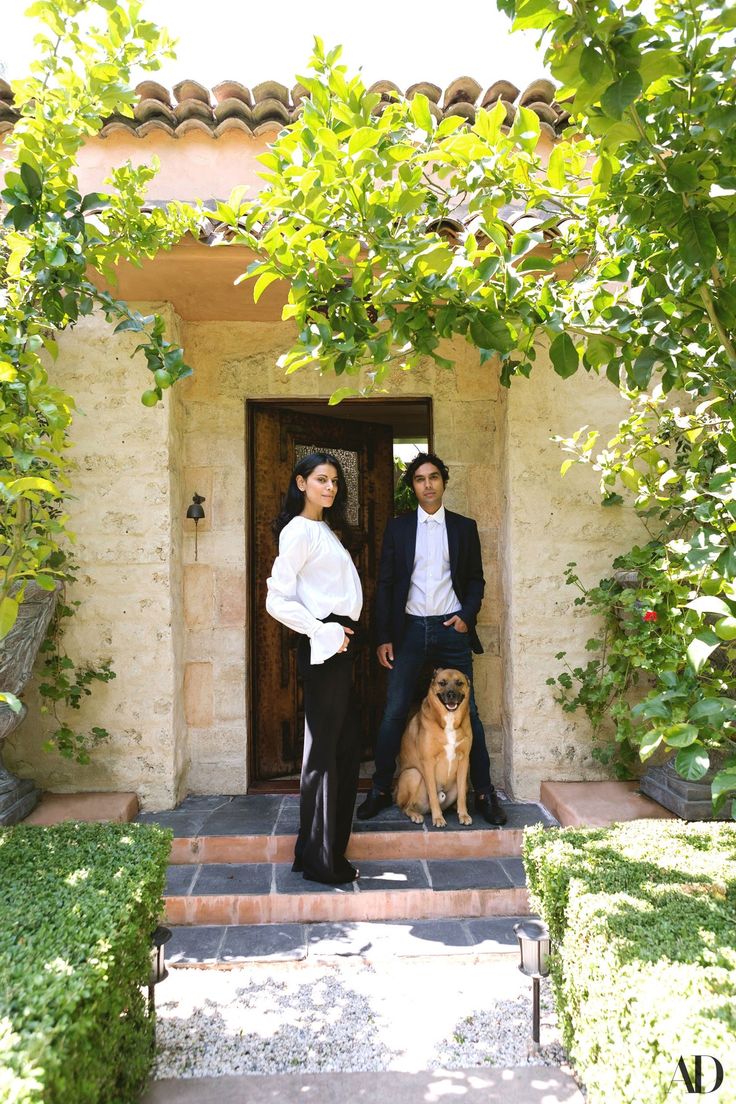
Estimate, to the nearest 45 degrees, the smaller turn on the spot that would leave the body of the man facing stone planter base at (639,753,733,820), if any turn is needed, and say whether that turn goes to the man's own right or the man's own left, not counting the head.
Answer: approximately 45° to the man's own left

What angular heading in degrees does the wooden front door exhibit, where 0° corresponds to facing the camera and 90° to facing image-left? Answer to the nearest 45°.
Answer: approximately 315°

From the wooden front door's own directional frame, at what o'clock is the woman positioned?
The woman is roughly at 1 o'clock from the wooden front door.

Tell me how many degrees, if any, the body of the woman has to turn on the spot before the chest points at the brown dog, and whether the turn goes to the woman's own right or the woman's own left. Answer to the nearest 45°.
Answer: approximately 45° to the woman's own left

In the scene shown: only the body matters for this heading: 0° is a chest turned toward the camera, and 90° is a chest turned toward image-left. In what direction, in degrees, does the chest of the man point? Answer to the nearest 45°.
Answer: approximately 0°

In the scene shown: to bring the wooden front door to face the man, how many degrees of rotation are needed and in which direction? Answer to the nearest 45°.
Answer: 0° — it already faces them
